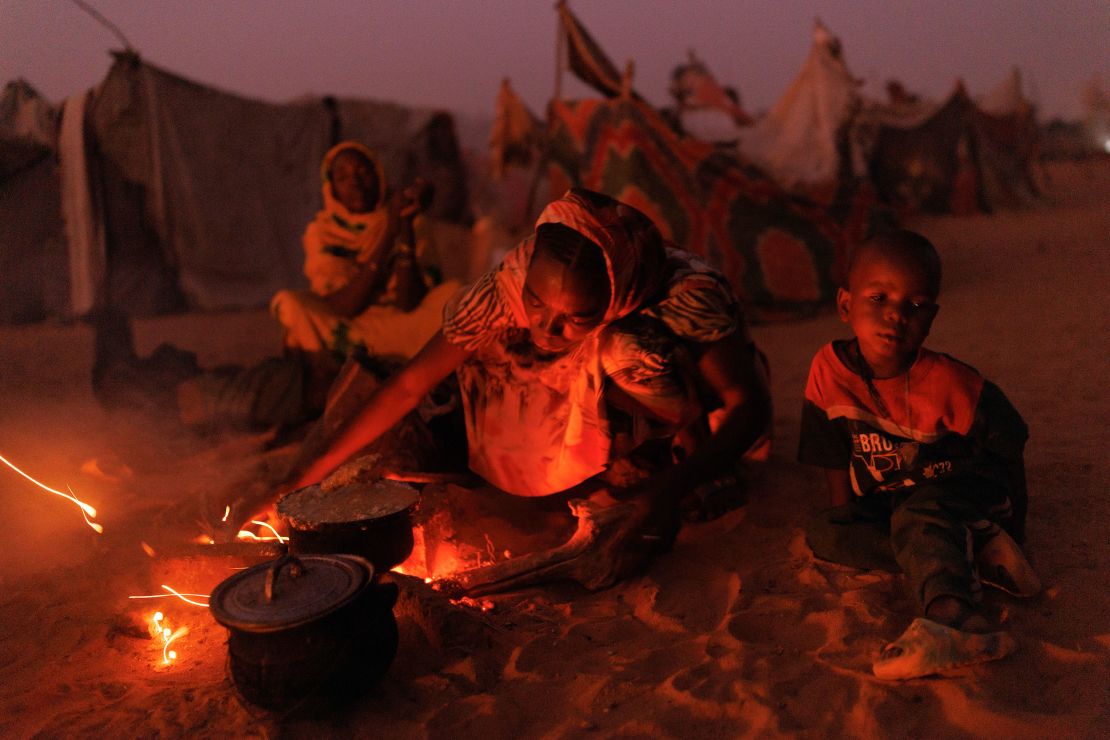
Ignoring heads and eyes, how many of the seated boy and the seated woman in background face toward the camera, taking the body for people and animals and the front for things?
2

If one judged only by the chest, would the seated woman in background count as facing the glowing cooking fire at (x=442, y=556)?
yes

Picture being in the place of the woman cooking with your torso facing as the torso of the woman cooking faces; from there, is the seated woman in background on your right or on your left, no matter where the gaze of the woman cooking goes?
on your right

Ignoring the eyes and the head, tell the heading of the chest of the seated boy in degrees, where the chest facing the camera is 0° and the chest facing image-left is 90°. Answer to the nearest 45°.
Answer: approximately 0°

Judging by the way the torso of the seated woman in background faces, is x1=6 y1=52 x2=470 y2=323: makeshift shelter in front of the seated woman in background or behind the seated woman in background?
behind

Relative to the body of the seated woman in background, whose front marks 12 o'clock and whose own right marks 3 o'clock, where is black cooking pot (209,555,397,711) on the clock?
The black cooking pot is roughly at 12 o'clock from the seated woman in background.

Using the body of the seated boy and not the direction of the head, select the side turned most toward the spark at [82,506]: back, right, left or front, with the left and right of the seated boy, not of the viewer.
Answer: right
